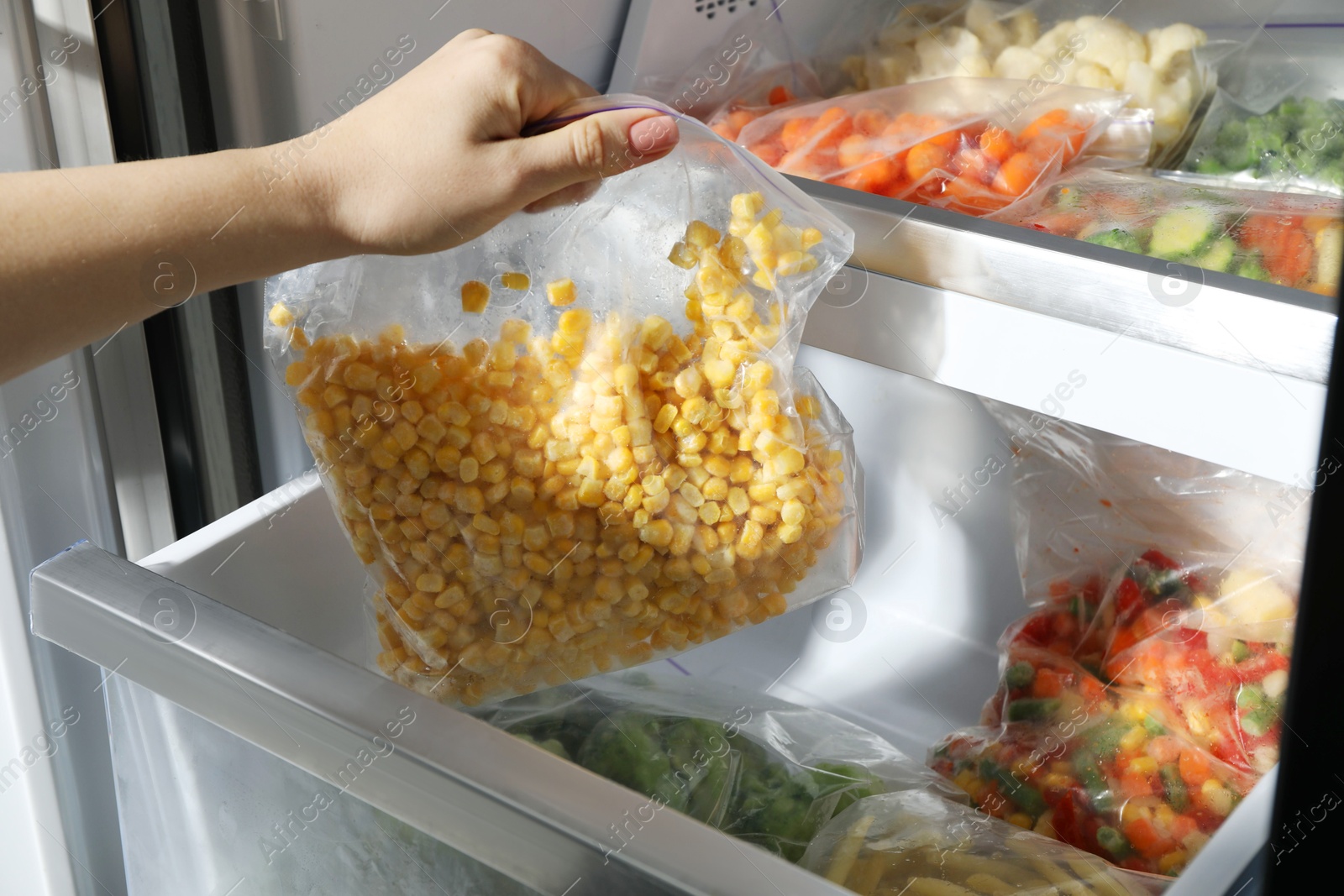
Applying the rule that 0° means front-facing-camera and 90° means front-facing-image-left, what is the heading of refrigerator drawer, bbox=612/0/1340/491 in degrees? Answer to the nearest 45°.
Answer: approximately 45°

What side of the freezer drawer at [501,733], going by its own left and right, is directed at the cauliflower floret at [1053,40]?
back

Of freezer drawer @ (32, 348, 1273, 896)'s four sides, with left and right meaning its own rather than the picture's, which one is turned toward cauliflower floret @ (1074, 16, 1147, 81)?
back

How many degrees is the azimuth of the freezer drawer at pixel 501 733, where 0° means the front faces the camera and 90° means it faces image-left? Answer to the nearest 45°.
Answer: approximately 45°
